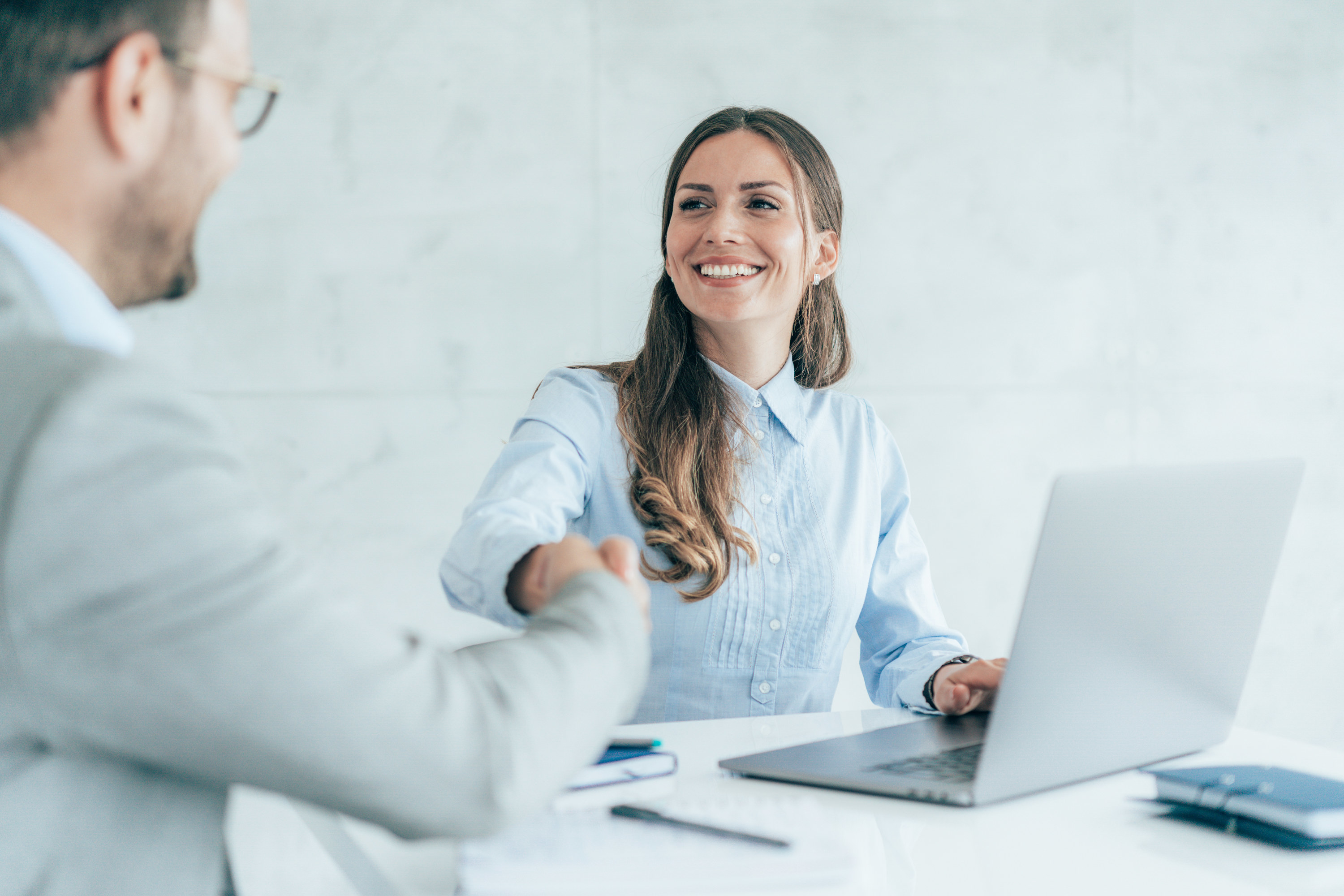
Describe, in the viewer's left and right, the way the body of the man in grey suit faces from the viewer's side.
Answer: facing away from the viewer and to the right of the viewer

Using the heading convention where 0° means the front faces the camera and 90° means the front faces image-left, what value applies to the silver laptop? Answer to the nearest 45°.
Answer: approximately 135°

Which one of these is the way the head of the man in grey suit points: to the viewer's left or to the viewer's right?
to the viewer's right

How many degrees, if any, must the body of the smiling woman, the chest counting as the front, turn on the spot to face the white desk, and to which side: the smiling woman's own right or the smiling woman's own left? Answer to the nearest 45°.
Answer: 0° — they already face it

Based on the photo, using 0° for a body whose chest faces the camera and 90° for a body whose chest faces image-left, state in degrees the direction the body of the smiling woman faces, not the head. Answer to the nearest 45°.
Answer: approximately 0°

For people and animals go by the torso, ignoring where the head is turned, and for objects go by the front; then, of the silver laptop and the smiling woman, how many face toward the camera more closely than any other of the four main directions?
1
